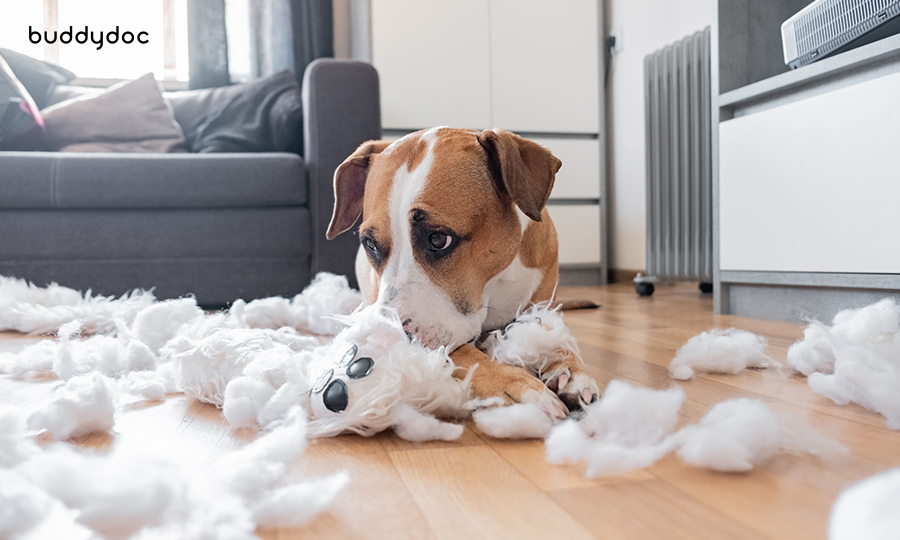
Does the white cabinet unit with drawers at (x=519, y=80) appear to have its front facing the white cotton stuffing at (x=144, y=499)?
yes

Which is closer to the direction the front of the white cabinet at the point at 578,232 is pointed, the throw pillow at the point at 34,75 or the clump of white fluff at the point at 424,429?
the clump of white fluff

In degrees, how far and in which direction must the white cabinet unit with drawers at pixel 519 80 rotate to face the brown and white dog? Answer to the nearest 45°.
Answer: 0° — it already faces it

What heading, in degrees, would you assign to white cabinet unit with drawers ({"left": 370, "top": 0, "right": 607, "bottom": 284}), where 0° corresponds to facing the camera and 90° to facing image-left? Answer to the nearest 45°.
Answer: approximately 0°

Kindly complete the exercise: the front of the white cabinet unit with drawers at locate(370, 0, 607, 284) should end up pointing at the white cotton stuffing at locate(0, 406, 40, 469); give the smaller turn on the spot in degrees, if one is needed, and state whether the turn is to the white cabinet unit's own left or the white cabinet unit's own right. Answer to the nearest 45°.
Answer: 0° — it already faces it
